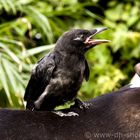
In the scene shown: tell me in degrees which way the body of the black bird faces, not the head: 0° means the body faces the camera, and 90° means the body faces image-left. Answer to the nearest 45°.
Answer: approximately 315°
